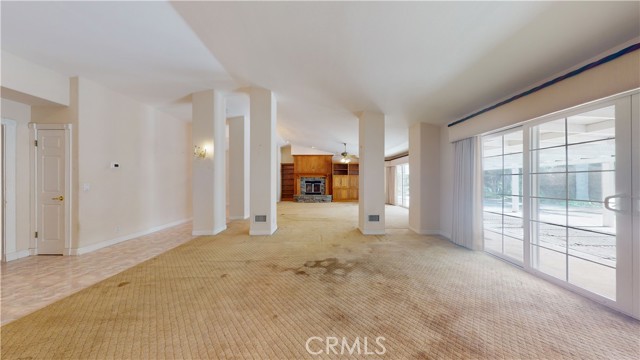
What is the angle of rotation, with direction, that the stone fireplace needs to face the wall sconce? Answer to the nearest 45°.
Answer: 0° — it already faces it

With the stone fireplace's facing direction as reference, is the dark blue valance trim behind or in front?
in front

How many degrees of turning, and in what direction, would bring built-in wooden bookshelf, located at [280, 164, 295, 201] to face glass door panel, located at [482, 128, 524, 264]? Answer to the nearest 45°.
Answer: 0° — it already faces it

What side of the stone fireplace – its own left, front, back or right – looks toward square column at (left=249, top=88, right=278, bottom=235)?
front

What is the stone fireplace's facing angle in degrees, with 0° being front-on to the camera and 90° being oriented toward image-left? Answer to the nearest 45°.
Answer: approximately 0°

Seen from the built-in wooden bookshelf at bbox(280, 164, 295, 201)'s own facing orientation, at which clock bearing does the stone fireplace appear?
The stone fireplace is roughly at 10 o'clock from the built-in wooden bookshelf.

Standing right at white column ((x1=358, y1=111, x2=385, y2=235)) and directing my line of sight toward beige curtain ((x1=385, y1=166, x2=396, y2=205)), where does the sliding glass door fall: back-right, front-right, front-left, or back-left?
back-right

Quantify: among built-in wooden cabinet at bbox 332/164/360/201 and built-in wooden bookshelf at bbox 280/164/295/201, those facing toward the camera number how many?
2

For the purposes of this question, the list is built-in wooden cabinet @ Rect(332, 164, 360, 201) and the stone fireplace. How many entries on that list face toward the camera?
2

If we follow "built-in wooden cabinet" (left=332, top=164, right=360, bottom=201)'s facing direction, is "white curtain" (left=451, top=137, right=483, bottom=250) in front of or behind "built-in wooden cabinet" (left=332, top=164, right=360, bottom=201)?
in front

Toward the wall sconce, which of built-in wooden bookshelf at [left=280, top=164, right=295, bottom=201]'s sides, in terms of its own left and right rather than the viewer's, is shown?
front

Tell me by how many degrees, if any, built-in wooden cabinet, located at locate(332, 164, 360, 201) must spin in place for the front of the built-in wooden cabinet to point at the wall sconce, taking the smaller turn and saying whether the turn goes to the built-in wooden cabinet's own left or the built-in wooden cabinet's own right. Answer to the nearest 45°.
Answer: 0° — it already faces it

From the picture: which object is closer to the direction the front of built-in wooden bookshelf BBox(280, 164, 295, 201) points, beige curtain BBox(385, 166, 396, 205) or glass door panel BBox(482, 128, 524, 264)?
the glass door panel
